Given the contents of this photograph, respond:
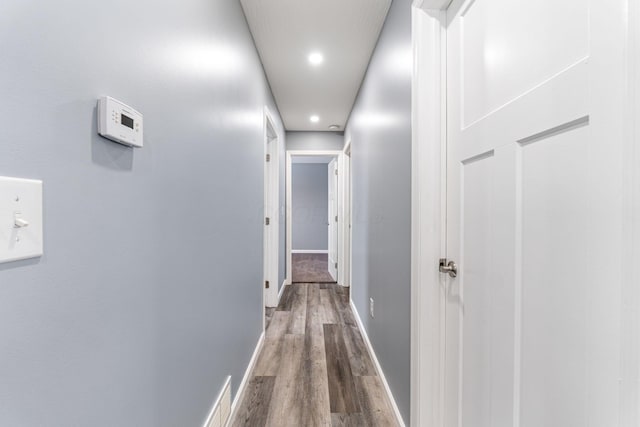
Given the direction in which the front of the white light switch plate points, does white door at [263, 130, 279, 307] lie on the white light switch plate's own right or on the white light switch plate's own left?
on the white light switch plate's own left

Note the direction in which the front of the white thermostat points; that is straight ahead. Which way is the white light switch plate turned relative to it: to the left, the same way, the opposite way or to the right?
the same way

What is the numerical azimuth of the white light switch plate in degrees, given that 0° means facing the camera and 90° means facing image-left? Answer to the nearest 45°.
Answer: approximately 315°

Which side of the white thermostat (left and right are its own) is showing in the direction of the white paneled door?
front

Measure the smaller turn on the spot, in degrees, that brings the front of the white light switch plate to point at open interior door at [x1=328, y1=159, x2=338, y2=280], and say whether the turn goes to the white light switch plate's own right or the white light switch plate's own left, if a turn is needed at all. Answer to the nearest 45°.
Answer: approximately 90° to the white light switch plate's own left

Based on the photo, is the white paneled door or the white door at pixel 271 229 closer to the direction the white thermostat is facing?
the white paneled door

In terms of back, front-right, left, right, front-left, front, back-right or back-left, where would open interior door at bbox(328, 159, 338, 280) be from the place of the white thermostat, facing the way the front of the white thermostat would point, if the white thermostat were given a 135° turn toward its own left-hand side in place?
front-right

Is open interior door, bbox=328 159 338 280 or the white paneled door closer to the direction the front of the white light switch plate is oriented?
the white paneled door

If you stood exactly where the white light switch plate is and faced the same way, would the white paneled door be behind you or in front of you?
in front

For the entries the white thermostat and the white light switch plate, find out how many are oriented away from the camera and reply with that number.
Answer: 0

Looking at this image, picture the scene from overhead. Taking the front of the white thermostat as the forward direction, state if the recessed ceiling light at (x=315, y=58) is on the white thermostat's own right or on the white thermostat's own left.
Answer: on the white thermostat's own left

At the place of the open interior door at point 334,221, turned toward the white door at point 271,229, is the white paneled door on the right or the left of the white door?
left
